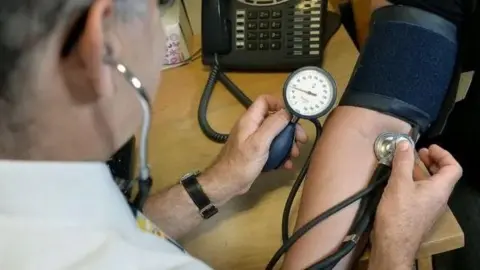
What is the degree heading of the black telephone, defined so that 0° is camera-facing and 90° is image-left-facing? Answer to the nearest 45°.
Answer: approximately 0°
